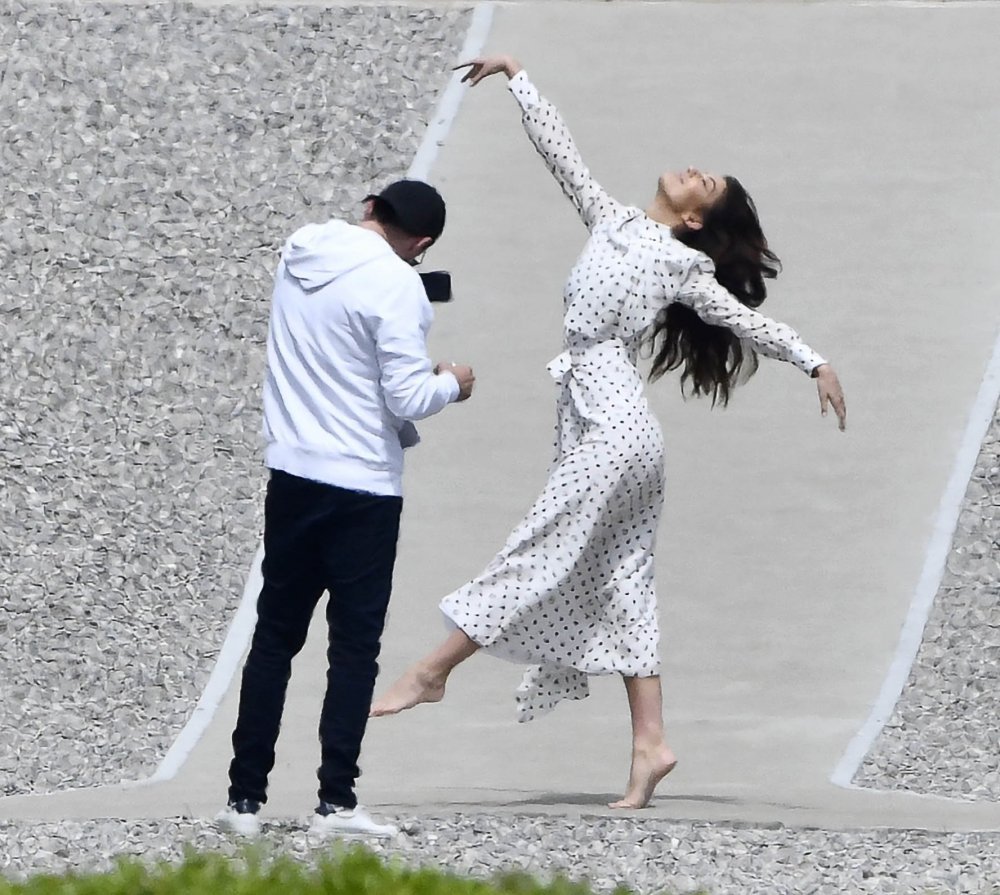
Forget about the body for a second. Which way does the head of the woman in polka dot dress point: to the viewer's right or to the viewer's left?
to the viewer's left

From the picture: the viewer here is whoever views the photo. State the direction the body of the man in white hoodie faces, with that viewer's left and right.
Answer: facing away from the viewer and to the right of the viewer

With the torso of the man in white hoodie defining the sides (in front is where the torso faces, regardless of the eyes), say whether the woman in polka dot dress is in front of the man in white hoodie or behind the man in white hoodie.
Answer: in front
